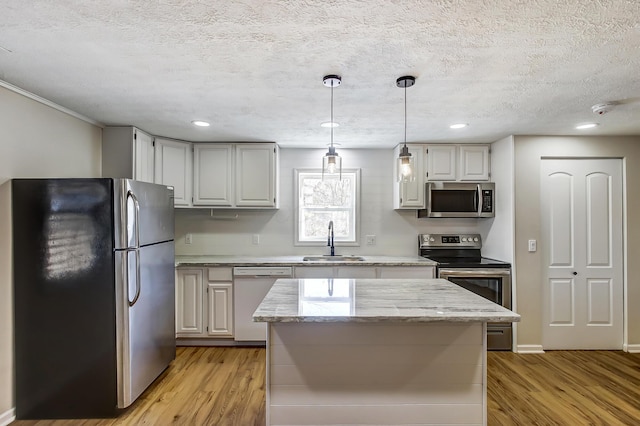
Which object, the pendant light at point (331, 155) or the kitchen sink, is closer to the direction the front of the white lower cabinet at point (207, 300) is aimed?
the pendant light

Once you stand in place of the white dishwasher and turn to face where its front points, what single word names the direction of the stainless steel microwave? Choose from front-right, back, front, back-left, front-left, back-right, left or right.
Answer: left

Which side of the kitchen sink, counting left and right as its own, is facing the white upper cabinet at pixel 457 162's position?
left

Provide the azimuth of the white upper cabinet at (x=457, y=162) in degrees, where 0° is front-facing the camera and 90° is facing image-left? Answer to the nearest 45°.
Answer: approximately 0°

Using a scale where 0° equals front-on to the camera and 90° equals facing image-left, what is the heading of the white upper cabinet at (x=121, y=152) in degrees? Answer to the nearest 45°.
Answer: approximately 315°

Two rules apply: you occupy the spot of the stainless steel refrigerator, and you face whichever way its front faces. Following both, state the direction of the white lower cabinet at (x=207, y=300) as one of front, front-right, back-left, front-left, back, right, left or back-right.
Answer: left
